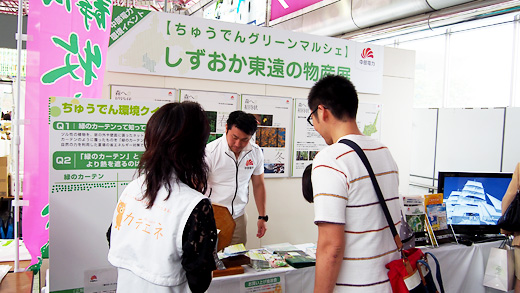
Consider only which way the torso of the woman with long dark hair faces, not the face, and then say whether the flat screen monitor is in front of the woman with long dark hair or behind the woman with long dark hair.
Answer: in front

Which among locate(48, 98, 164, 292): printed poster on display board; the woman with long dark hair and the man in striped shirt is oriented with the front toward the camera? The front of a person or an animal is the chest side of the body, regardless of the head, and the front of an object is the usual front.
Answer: the printed poster on display board

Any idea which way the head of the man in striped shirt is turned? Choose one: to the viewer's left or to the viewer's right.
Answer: to the viewer's left

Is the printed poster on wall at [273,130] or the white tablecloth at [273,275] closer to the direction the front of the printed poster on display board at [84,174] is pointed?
the white tablecloth

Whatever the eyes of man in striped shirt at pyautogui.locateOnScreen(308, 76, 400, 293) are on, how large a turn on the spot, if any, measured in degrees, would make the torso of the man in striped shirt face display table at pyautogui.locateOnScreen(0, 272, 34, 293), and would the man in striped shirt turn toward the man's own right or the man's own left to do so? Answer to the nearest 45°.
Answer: approximately 45° to the man's own left

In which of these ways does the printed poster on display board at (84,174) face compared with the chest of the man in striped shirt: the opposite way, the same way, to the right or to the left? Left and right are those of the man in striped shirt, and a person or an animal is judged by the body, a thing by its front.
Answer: the opposite way

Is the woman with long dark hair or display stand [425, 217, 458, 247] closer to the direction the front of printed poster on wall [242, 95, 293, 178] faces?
the woman with long dark hair

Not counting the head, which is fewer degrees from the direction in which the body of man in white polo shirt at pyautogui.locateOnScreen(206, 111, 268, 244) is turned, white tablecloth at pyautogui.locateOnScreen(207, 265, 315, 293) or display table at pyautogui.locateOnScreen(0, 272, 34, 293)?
the white tablecloth

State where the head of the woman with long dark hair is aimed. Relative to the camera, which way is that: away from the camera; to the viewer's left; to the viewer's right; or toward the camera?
away from the camera

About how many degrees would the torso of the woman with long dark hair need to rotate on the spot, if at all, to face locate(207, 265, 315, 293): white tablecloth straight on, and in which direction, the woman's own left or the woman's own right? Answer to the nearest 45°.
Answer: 0° — they already face it

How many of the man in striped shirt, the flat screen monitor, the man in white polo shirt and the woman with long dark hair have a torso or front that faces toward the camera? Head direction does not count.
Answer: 2

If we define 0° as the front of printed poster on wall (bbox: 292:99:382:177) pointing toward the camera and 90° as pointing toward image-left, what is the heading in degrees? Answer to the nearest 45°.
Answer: approximately 0°

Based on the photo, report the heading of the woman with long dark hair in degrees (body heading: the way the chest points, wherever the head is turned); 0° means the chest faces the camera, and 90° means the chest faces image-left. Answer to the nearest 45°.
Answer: approximately 225°
